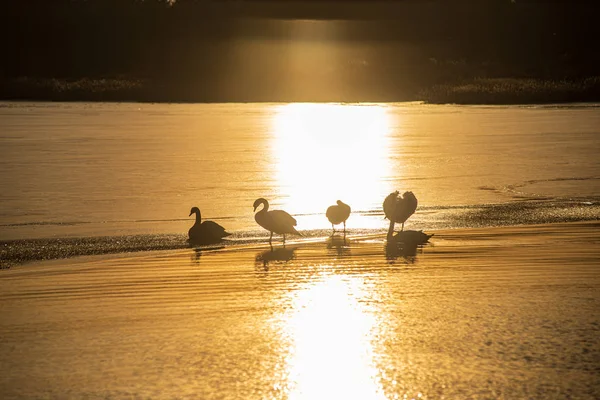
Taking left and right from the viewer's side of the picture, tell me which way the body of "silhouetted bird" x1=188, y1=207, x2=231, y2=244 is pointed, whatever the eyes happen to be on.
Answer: facing to the left of the viewer

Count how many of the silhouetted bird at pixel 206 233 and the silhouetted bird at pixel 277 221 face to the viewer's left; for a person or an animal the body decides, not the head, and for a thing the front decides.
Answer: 2

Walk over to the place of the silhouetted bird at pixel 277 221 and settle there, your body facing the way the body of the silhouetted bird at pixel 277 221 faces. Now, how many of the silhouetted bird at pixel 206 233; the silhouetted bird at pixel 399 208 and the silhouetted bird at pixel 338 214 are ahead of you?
1

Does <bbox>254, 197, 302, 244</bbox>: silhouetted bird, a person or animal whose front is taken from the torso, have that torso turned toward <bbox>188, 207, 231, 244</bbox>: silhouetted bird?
yes

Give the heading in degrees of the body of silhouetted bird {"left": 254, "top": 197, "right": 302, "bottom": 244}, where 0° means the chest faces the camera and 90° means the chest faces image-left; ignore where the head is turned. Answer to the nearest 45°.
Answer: approximately 90°

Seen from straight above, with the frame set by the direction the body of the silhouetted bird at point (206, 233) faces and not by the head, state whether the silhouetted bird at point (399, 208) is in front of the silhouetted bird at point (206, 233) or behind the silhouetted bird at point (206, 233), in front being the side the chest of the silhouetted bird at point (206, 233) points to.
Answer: behind

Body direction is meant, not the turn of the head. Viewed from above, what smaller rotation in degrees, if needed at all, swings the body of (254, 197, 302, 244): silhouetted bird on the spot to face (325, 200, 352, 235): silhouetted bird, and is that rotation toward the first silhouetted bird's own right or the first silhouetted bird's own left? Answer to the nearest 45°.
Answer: approximately 135° to the first silhouetted bird's own right

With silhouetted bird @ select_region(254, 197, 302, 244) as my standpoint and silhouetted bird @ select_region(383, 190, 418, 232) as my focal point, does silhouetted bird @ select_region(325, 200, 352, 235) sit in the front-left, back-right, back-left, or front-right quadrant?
front-left

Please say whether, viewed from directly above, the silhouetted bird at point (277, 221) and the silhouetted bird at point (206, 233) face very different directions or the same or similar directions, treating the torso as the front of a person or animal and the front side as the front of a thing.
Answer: same or similar directions

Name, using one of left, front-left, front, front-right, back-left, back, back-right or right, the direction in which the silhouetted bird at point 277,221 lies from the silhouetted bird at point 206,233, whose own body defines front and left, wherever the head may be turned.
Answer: back

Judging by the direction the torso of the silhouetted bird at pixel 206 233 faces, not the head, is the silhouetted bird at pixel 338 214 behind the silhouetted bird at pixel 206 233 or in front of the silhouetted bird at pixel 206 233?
behind
